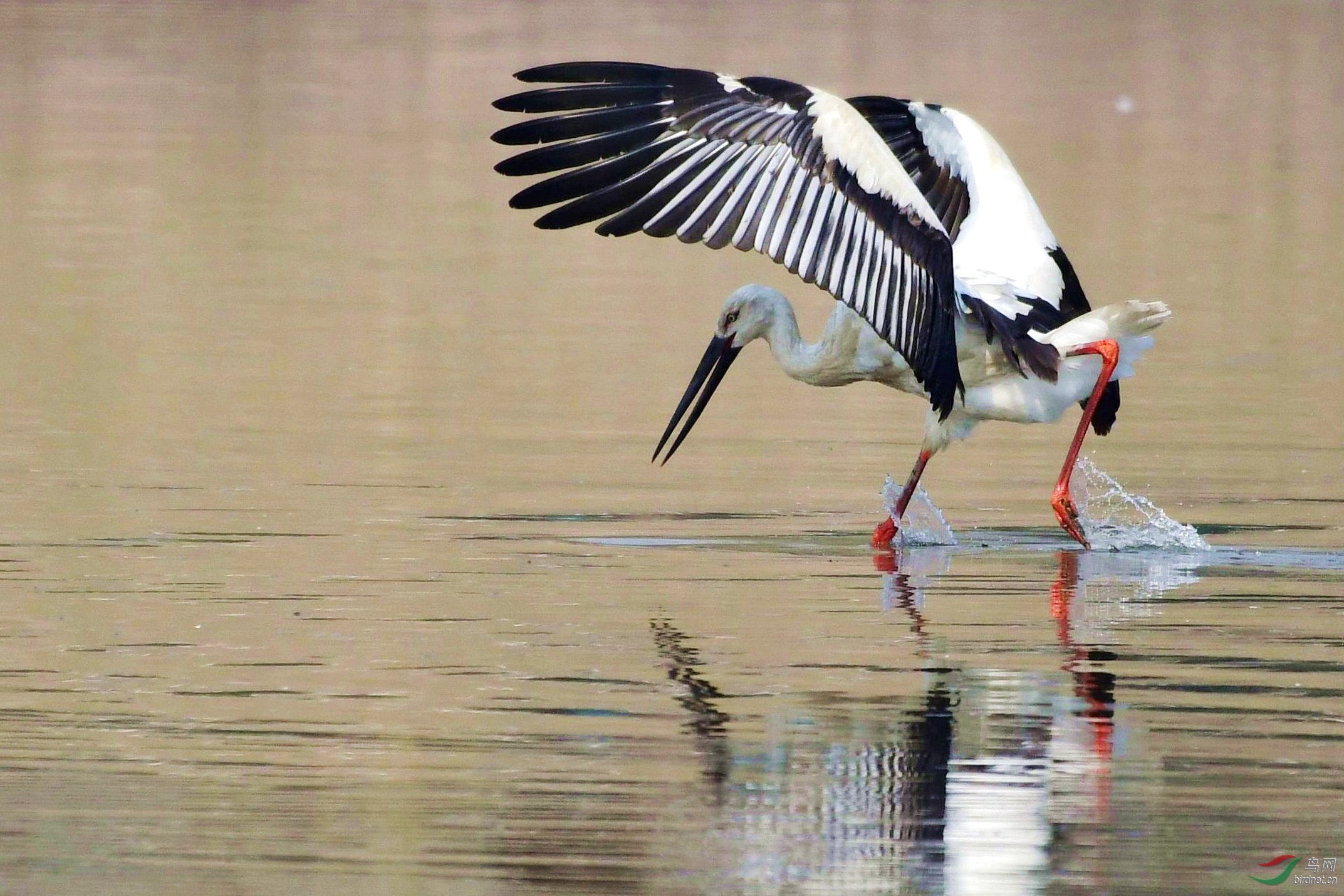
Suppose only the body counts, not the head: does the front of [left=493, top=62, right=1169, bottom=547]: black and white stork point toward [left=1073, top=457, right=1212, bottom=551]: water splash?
no

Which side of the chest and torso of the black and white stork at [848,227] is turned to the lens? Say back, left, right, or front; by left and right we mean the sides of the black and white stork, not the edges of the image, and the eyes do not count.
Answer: left
